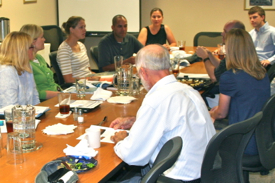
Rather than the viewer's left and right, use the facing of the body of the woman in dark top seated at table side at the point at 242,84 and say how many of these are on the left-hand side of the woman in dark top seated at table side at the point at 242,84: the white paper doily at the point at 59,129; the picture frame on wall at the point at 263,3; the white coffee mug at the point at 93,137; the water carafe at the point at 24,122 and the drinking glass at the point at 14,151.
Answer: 4

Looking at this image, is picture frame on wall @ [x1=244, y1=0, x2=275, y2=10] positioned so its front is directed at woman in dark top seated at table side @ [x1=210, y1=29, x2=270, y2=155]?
yes

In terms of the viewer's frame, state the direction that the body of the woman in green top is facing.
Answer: to the viewer's right

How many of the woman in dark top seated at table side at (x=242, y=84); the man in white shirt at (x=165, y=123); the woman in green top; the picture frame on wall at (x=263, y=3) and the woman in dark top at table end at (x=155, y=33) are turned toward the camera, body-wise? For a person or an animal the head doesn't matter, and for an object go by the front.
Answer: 2

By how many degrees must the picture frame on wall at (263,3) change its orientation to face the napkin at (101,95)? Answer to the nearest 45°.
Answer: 0° — it already faces it

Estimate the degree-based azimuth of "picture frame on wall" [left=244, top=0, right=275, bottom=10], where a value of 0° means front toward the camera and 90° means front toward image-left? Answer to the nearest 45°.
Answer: approximately 0°

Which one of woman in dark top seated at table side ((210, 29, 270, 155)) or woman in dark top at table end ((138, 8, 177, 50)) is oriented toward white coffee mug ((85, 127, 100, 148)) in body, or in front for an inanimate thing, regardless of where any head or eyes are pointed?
woman in dark top at table end ((138, 8, 177, 50))

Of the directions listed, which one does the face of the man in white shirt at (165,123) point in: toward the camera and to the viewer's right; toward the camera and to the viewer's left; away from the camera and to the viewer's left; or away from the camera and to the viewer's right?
away from the camera and to the viewer's left

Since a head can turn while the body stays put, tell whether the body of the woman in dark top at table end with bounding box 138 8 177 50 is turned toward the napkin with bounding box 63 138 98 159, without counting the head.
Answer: yes

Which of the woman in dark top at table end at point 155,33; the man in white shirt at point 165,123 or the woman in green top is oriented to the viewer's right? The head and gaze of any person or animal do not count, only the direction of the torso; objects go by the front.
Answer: the woman in green top

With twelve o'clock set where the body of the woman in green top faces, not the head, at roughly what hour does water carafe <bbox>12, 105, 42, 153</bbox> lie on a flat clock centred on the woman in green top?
The water carafe is roughly at 3 o'clock from the woman in green top.

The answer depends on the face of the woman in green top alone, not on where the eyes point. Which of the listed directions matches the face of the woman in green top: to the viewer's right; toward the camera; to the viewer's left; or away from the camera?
to the viewer's right
